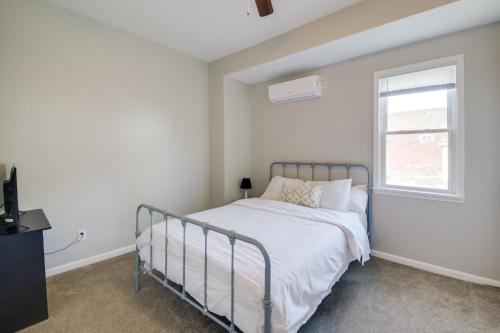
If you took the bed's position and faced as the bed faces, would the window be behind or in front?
behind

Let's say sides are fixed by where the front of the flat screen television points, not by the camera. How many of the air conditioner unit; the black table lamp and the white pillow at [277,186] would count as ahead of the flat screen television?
3

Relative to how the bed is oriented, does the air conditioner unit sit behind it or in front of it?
behind

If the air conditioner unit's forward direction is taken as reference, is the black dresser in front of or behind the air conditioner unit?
in front

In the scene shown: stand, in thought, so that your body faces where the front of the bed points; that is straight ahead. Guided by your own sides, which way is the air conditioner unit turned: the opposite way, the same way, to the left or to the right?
the same way

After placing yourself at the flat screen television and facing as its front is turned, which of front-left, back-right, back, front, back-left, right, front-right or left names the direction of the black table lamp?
front

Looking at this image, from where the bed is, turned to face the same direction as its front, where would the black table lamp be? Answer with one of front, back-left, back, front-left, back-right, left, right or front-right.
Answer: back-right

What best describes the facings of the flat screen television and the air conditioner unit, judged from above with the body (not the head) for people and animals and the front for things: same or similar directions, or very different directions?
very different directions

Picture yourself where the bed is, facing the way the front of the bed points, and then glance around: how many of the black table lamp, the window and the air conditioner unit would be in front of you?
0

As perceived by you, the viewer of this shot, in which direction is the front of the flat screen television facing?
facing to the right of the viewer

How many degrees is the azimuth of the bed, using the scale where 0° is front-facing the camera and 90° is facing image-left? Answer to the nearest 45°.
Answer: approximately 45°

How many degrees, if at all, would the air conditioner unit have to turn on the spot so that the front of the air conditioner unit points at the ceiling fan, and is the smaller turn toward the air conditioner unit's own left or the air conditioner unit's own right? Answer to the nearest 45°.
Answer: approximately 45° to the air conditioner unit's own left

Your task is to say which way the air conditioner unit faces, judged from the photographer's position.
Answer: facing the viewer and to the left of the viewer

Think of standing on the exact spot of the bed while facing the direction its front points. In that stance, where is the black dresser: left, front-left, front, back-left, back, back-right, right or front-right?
front-right
